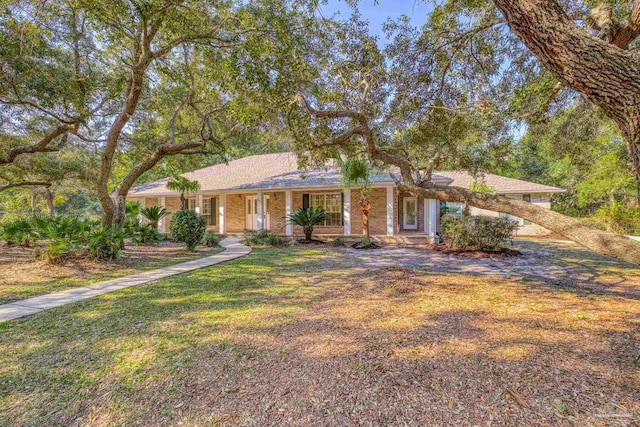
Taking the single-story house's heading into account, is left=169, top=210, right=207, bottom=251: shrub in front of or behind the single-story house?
in front

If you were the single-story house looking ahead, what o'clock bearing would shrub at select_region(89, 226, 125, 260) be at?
The shrub is roughly at 1 o'clock from the single-story house.

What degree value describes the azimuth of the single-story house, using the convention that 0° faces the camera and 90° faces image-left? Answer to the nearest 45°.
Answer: approximately 0°

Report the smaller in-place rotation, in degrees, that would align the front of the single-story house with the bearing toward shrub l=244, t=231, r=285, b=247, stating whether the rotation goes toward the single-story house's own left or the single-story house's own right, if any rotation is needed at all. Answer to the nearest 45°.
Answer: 0° — it already faces it

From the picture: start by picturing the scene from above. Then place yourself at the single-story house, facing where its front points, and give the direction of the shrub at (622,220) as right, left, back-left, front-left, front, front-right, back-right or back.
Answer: left

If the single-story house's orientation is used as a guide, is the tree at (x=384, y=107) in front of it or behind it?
in front

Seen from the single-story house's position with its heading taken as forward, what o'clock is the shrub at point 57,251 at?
The shrub is roughly at 1 o'clock from the single-story house.

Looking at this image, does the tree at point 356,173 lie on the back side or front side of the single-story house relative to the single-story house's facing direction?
on the front side

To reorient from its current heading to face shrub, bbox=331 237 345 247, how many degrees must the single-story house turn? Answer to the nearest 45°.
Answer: approximately 45° to its left
